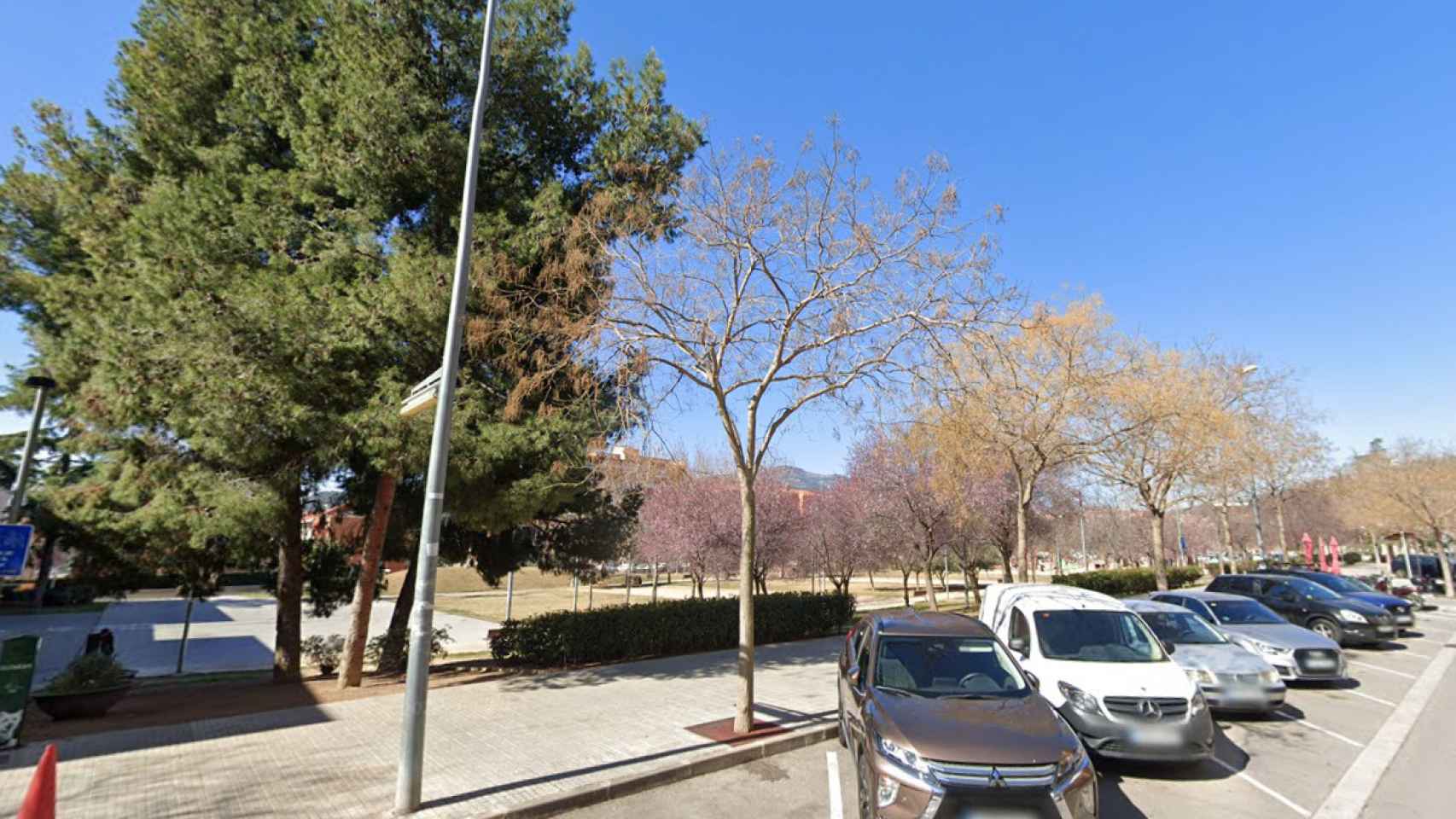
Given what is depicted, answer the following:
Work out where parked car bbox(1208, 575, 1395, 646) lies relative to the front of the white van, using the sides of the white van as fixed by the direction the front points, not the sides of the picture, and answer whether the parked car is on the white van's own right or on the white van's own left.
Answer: on the white van's own left

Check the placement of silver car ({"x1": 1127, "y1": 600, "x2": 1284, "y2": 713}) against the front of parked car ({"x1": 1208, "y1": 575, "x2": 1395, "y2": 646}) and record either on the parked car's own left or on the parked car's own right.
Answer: on the parked car's own right

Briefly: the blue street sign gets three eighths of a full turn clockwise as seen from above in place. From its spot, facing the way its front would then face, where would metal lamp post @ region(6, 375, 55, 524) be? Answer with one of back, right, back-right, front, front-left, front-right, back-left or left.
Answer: front-right

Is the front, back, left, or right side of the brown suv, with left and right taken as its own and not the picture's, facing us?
front

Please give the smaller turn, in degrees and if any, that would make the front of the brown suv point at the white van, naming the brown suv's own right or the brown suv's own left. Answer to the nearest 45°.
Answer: approximately 135° to the brown suv's own left

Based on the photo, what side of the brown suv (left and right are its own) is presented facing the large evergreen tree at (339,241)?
right

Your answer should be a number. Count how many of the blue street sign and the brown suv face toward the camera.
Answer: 2

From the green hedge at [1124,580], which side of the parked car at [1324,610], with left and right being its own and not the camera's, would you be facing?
back

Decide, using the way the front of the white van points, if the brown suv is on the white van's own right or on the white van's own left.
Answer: on the white van's own right

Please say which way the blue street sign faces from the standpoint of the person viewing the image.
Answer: facing the viewer

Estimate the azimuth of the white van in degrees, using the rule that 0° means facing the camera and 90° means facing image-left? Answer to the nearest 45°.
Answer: approximately 315°

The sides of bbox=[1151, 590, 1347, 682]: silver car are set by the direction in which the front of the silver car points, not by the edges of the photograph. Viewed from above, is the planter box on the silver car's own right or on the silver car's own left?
on the silver car's own right

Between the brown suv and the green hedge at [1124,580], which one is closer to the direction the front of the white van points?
the brown suv

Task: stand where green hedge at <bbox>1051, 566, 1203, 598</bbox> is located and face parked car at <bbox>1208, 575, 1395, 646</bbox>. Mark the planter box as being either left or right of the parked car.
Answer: right

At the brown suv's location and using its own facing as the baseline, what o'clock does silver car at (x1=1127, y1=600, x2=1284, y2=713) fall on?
The silver car is roughly at 7 o'clock from the brown suv.

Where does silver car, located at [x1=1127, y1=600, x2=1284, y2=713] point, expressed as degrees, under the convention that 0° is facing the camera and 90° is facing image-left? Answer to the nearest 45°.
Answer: approximately 315°
